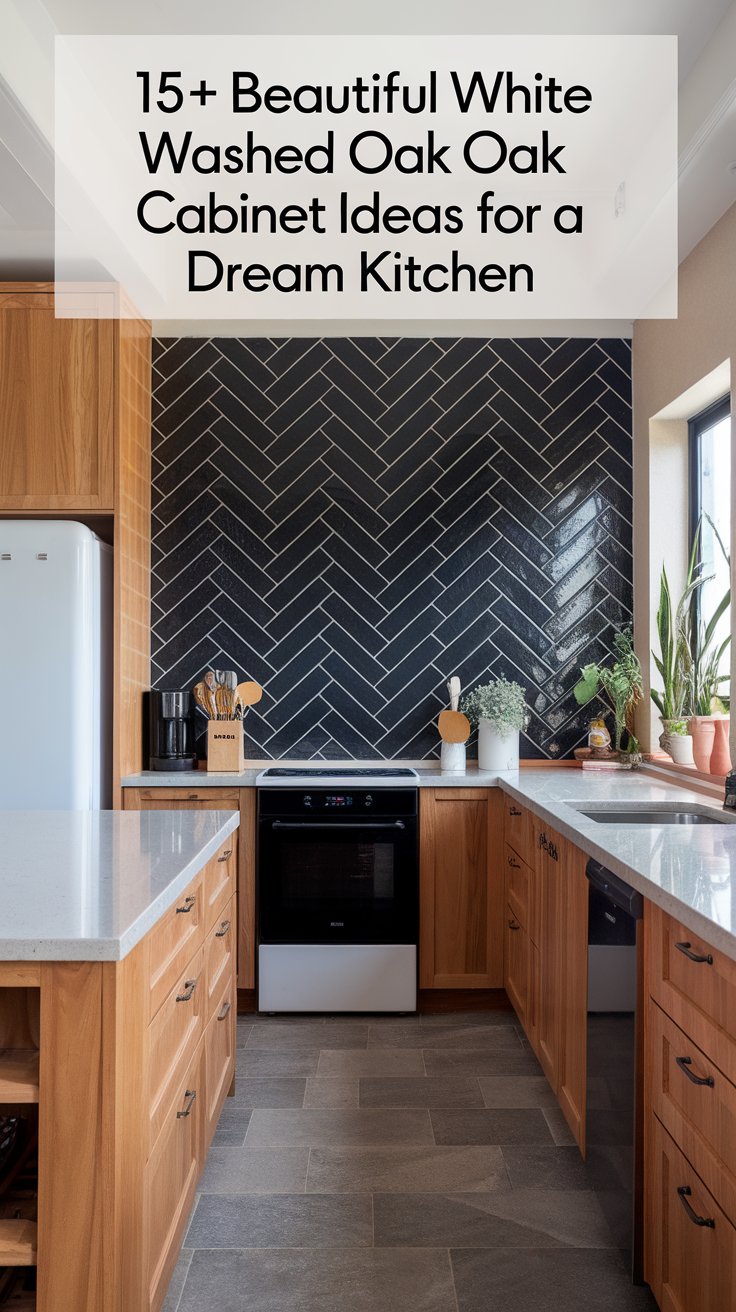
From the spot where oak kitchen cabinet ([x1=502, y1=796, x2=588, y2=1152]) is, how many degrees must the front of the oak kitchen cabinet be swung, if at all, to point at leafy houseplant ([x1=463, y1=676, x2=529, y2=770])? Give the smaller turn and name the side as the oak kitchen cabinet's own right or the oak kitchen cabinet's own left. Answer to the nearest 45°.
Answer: approximately 90° to the oak kitchen cabinet's own right

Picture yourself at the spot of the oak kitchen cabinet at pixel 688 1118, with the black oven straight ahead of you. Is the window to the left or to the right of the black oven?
right

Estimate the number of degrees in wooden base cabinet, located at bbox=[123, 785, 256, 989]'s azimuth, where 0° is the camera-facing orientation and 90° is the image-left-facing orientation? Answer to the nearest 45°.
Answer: approximately 0°

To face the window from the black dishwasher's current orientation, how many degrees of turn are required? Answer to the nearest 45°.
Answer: approximately 90° to its right

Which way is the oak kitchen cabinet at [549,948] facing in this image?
to the viewer's left

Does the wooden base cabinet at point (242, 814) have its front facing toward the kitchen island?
yes

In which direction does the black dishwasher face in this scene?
to the viewer's left

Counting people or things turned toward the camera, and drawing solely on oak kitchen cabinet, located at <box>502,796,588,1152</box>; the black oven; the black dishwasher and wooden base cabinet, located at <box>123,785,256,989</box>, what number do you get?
2

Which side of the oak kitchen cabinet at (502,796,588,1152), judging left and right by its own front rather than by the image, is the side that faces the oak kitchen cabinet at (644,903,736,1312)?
left

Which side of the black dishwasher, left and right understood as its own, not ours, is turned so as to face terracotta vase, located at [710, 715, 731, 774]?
right
